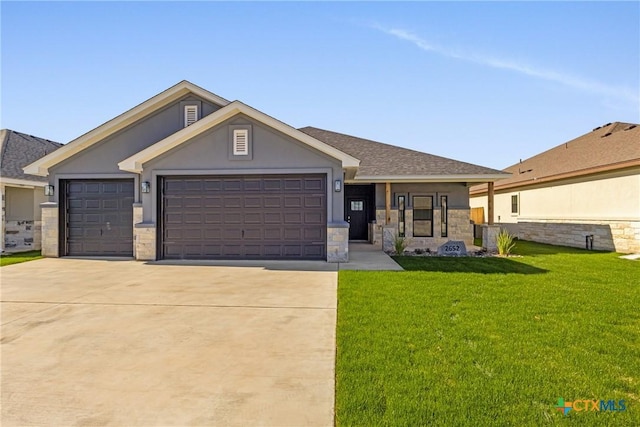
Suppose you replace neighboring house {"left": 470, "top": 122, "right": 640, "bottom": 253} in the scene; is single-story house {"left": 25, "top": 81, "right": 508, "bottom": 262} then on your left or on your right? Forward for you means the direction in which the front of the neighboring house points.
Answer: on your right

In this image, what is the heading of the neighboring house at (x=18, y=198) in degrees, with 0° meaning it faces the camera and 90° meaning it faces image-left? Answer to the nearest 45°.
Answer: approximately 0°

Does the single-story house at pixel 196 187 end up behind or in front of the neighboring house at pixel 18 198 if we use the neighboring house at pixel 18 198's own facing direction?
in front

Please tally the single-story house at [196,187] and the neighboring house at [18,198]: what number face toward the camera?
2

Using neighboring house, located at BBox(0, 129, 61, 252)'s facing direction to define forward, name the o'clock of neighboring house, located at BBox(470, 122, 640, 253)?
neighboring house, located at BBox(470, 122, 640, 253) is roughly at 10 o'clock from neighboring house, located at BBox(0, 129, 61, 252).

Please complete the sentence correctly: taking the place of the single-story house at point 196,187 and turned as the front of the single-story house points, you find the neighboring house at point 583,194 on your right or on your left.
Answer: on your left

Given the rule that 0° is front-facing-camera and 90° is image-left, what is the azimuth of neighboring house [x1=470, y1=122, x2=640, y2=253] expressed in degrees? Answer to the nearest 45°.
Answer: approximately 315°
